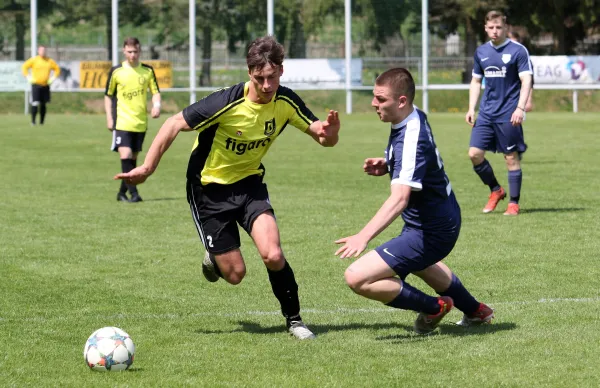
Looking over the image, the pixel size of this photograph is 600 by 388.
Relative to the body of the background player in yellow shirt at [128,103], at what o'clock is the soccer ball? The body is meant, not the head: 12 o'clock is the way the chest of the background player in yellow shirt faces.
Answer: The soccer ball is roughly at 12 o'clock from the background player in yellow shirt.

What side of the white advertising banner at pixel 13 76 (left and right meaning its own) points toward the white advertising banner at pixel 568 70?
left

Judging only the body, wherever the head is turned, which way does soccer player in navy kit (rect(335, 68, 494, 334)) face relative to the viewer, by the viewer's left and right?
facing to the left of the viewer

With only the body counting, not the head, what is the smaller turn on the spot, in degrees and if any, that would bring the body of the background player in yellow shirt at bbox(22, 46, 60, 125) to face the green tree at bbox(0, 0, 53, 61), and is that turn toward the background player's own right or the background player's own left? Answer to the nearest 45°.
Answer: approximately 180°

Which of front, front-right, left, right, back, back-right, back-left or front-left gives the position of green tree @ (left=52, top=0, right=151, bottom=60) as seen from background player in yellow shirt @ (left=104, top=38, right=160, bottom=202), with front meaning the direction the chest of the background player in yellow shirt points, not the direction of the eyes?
back

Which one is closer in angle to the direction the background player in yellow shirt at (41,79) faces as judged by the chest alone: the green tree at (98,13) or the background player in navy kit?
the background player in navy kit

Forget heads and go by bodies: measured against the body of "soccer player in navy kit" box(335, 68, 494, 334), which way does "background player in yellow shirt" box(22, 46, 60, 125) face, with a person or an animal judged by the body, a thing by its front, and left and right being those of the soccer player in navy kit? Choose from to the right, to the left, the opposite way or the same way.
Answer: to the left

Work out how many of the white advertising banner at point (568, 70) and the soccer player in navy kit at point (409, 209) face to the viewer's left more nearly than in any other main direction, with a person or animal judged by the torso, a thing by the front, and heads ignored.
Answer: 1

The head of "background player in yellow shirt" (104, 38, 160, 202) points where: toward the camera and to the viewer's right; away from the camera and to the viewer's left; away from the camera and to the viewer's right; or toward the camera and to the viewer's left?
toward the camera and to the viewer's right

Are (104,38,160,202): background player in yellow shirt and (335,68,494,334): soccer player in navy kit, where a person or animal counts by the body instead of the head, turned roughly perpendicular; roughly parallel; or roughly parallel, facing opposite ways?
roughly perpendicular
